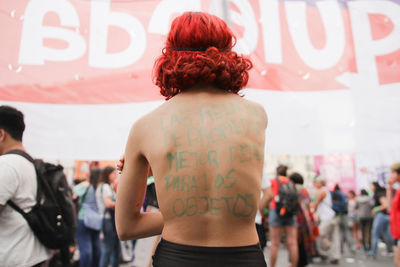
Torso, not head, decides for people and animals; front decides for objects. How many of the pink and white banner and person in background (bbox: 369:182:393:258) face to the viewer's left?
1

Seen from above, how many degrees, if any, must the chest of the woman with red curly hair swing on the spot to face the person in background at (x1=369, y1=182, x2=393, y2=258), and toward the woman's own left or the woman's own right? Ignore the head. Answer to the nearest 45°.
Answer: approximately 45° to the woman's own right

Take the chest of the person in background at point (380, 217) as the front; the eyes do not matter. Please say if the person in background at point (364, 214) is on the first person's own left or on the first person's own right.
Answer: on the first person's own right

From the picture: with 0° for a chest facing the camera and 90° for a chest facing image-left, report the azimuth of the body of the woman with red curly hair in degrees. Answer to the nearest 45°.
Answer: approximately 180°

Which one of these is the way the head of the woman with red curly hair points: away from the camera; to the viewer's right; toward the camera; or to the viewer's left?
away from the camera

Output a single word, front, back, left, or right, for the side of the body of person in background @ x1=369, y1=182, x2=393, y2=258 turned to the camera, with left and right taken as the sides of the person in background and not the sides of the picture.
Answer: left
